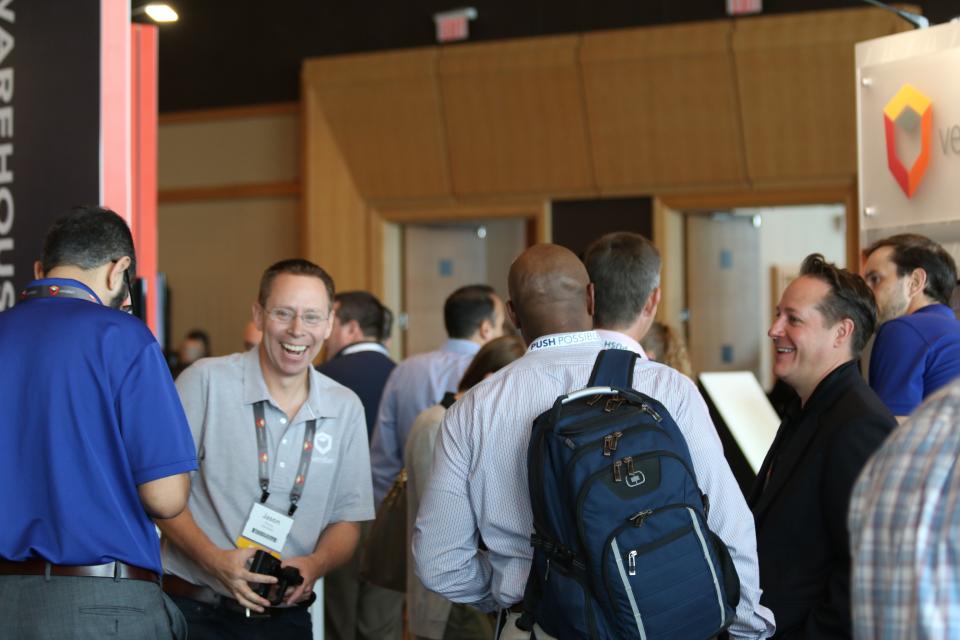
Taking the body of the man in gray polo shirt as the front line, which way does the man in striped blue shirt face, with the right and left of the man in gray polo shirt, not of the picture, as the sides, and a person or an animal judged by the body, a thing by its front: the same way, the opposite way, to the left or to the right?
the opposite way

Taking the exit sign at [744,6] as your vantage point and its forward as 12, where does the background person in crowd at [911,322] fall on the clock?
The background person in crowd is roughly at 12 o'clock from the exit sign.

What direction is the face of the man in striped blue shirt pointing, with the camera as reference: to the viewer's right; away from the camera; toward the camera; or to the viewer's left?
away from the camera

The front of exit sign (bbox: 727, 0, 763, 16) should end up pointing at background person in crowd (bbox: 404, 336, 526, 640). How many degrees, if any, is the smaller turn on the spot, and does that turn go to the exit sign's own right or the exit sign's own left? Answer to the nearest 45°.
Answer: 0° — it already faces them

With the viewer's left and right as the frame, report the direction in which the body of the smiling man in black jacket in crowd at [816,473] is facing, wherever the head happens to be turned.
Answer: facing to the left of the viewer

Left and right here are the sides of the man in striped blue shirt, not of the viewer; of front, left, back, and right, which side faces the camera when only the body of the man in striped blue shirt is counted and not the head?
back

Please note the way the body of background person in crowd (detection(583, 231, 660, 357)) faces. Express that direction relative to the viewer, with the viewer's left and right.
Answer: facing away from the viewer and to the right of the viewer

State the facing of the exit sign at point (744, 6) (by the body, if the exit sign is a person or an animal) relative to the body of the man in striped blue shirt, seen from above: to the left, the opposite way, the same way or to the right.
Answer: the opposite way

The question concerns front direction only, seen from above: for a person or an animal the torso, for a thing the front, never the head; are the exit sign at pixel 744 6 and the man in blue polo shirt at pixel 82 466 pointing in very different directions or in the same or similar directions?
very different directions
